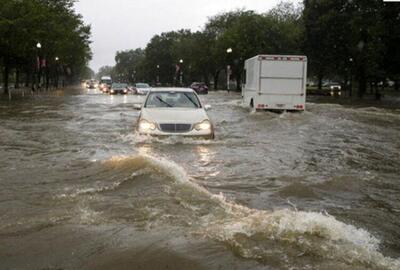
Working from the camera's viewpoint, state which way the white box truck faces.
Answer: facing away from the viewer

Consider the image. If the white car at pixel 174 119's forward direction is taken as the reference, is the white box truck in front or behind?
behind

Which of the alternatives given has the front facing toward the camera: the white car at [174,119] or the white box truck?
the white car

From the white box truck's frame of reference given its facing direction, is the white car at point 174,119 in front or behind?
behind

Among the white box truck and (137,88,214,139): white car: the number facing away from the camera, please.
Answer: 1

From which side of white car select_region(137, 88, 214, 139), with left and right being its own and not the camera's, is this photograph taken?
front

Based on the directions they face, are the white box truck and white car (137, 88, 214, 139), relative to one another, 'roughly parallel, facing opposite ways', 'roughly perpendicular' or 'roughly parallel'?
roughly parallel, facing opposite ways
